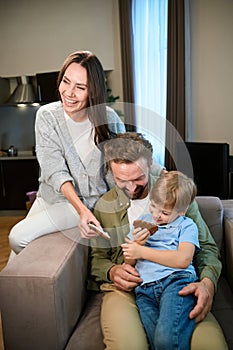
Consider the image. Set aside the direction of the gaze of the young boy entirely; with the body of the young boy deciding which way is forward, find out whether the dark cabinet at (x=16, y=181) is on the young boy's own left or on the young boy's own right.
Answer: on the young boy's own right

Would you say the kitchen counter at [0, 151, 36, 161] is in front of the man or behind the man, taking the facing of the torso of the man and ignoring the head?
behind

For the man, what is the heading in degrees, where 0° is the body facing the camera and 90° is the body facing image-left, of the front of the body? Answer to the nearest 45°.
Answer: approximately 0°
